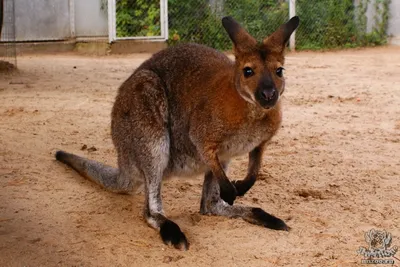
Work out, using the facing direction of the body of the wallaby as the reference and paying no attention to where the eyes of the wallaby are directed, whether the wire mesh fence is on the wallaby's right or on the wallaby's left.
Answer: on the wallaby's left

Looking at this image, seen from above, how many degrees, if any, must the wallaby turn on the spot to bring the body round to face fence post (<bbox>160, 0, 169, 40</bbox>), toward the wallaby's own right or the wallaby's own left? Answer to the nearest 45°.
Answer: approximately 135° to the wallaby's own left

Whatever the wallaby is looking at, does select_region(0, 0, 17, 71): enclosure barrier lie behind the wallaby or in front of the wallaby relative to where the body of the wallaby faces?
behind

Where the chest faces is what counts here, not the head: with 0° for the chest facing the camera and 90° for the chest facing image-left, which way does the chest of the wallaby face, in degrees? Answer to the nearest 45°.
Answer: approximately 315°
